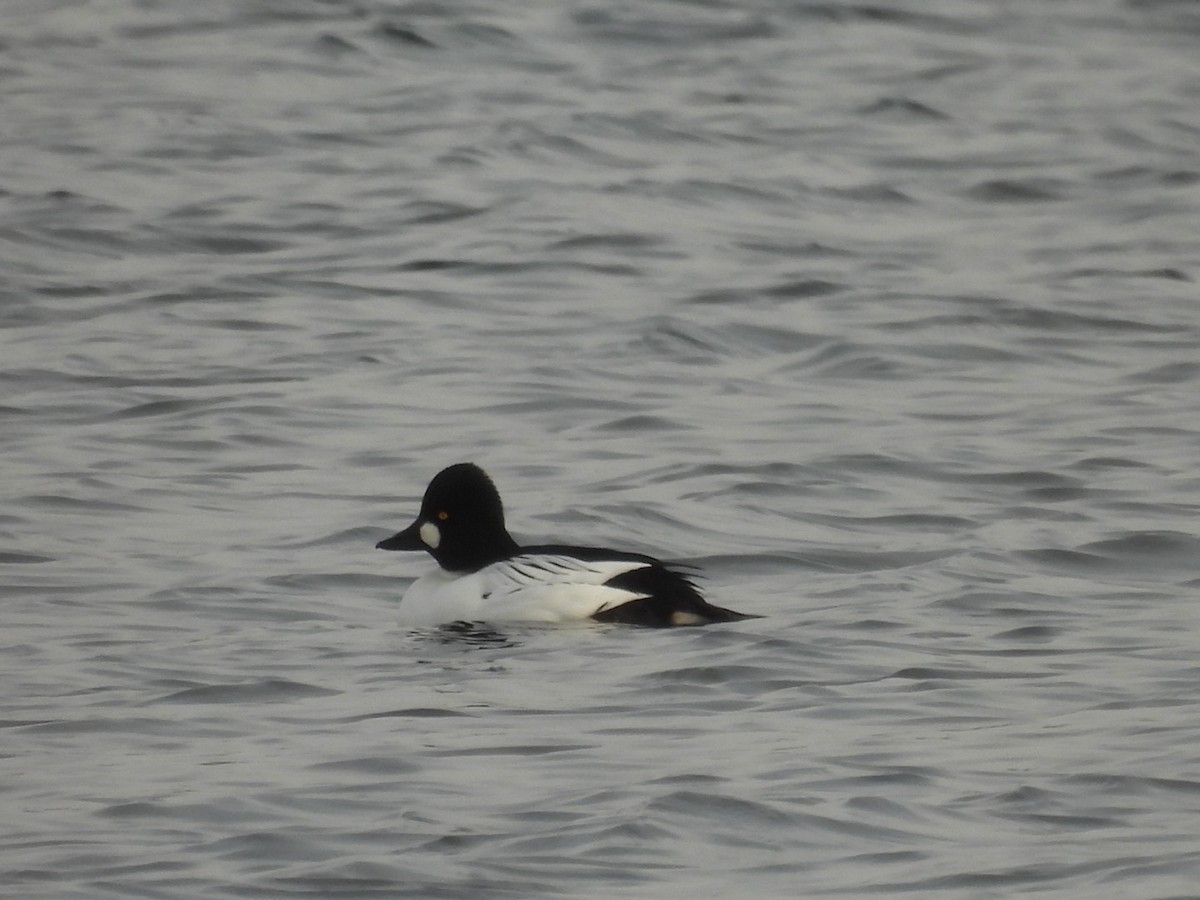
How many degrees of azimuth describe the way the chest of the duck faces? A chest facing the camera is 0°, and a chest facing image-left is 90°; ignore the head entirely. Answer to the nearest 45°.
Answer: approximately 90°
